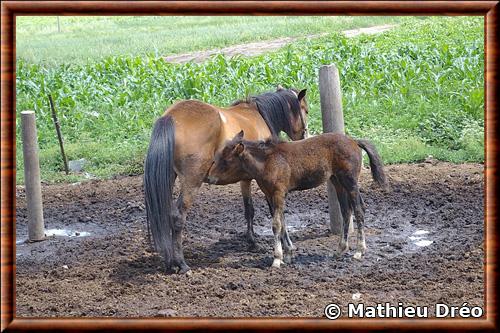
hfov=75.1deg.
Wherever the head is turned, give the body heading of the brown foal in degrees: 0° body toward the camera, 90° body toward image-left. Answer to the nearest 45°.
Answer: approximately 90°

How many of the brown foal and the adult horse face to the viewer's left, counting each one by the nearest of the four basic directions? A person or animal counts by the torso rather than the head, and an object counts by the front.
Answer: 1

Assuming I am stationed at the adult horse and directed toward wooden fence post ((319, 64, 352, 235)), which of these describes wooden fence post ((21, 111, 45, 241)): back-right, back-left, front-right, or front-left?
back-left

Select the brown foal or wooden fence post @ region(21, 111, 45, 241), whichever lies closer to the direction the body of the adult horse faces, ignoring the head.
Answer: the brown foal

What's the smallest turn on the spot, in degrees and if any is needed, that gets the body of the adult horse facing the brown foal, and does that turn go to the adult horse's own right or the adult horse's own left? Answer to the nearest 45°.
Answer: approximately 45° to the adult horse's own right

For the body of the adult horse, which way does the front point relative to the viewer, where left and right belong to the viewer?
facing away from the viewer and to the right of the viewer

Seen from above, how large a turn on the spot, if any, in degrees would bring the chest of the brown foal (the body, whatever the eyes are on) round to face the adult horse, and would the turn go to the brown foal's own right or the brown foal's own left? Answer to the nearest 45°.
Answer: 0° — it already faces it

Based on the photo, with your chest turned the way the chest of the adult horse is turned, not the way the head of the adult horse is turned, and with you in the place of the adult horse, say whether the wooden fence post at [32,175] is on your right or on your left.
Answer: on your left
